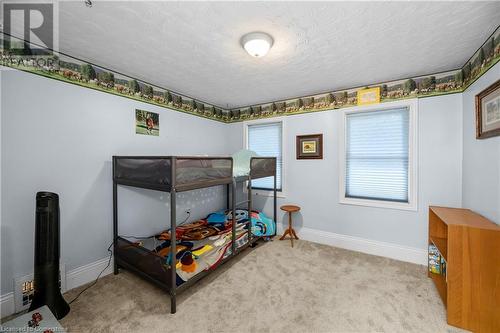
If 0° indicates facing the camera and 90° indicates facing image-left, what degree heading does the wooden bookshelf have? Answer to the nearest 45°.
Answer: approximately 90°

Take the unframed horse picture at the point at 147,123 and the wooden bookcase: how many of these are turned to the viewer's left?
1

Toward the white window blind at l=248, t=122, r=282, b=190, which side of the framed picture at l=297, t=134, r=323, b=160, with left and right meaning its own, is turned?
right

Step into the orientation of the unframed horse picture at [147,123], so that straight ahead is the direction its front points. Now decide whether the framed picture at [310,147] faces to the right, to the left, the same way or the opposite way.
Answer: to the right

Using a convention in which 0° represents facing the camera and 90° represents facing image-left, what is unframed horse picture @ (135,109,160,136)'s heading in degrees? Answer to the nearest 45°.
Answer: approximately 315°

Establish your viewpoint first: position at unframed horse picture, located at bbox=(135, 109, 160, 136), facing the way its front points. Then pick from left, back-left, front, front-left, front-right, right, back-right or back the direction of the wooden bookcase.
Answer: front

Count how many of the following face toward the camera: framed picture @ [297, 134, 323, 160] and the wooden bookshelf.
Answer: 1

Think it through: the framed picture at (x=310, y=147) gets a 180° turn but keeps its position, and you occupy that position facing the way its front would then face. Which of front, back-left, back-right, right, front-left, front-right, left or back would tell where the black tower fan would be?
back-left

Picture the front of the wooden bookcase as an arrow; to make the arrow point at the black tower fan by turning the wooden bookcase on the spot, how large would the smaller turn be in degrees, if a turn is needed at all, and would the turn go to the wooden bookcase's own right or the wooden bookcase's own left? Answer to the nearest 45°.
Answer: approximately 45° to the wooden bookcase's own left

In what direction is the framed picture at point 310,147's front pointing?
toward the camera
